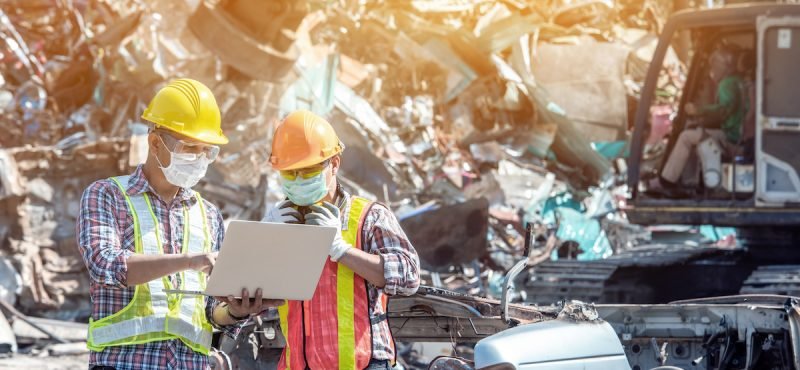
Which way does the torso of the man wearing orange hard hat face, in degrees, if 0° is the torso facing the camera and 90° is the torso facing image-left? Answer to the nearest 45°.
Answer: approximately 45°

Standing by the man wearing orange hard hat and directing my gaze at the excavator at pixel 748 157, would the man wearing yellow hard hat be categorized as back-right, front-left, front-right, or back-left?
back-left

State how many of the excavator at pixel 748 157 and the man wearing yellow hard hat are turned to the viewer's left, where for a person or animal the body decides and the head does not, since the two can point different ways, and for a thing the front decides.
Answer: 1

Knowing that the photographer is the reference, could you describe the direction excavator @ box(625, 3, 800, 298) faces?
facing to the left of the viewer

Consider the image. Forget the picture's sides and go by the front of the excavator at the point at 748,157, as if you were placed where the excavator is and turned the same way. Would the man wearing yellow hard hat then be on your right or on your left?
on your left

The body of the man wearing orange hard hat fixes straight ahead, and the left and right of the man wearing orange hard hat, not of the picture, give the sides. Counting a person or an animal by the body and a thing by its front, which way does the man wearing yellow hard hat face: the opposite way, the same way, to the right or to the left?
to the left

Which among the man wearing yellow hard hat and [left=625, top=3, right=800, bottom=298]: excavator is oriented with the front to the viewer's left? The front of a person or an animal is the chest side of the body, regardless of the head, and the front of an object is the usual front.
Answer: the excavator

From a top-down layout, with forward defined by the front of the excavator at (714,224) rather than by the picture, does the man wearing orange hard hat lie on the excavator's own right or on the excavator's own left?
on the excavator's own left

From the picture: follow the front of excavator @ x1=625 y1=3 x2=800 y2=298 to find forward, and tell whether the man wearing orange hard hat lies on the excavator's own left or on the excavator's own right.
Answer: on the excavator's own left
